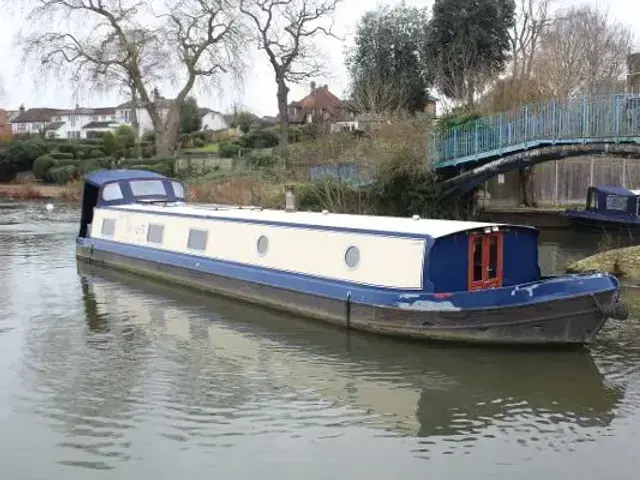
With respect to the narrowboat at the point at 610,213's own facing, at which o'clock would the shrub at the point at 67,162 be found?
The shrub is roughly at 1 o'clock from the narrowboat.

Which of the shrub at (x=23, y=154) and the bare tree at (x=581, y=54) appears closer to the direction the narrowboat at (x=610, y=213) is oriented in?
the shrub

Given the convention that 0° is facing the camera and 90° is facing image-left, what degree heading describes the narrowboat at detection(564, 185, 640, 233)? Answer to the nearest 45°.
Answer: approximately 90°

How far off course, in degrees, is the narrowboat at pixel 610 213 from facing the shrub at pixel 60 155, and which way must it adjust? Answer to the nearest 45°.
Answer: approximately 45° to its right
